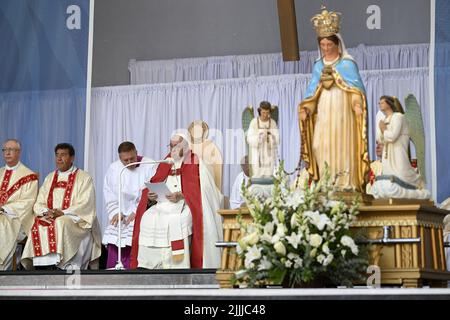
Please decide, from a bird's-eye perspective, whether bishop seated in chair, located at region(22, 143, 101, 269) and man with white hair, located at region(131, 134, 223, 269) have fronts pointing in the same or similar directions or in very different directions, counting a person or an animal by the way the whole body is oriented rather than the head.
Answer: same or similar directions

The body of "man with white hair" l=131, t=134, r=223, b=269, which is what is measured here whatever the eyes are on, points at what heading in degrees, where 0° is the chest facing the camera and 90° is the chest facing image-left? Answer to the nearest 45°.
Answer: approximately 45°

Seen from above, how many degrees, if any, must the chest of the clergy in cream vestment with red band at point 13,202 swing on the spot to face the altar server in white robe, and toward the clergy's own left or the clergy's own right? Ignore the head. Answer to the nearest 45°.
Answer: approximately 135° to the clergy's own left

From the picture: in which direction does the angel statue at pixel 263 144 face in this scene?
toward the camera

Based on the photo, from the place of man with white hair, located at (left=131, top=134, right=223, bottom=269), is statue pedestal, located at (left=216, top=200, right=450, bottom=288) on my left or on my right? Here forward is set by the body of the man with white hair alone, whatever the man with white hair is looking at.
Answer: on my left

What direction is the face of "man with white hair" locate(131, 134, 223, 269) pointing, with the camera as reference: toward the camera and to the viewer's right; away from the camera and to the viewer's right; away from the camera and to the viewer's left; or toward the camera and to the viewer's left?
toward the camera and to the viewer's left

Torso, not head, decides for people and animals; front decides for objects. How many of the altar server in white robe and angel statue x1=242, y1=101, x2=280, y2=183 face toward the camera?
2

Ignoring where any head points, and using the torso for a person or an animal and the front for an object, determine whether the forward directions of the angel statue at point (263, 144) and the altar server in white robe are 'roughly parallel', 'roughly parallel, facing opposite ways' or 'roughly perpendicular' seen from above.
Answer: roughly parallel
